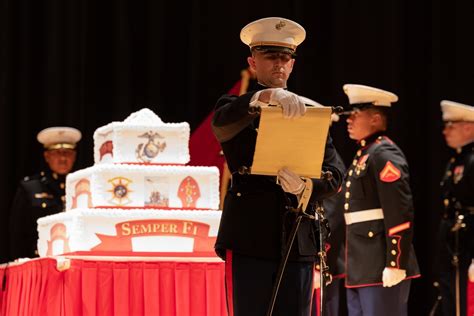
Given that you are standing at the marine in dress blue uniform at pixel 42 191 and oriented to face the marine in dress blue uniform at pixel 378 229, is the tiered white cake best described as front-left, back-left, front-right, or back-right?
front-right

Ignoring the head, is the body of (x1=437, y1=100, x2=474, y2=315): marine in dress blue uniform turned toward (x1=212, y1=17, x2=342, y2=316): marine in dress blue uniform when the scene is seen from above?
no

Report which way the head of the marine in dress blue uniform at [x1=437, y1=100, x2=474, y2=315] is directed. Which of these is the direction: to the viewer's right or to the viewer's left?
to the viewer's left

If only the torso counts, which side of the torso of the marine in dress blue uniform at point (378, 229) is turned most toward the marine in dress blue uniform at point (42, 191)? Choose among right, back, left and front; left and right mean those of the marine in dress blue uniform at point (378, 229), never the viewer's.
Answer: front

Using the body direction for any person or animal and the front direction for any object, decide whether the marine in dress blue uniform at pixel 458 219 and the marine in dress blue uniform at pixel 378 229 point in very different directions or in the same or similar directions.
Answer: same or similar directions

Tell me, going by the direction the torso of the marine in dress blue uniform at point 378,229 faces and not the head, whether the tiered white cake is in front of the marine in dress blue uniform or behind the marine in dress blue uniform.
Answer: in front

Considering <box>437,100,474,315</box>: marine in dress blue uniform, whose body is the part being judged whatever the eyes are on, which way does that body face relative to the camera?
to the viewer's left

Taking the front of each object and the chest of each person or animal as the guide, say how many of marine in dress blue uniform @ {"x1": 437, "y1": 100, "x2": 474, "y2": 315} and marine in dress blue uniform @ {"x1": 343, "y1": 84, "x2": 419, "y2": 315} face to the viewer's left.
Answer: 2

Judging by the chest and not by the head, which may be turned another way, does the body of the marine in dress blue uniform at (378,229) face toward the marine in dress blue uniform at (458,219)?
no

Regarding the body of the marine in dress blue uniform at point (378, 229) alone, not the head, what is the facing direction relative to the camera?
to the viewer's left

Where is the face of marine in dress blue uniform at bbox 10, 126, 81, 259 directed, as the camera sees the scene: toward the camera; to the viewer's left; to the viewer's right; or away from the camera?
toward the camera

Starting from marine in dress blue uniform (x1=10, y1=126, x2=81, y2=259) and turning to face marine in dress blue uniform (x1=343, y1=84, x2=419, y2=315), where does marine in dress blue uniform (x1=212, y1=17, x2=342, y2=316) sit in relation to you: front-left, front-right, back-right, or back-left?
front-right

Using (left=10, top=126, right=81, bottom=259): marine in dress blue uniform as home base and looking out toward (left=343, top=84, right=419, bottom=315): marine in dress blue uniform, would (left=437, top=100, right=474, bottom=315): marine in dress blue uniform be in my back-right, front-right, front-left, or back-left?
front-left

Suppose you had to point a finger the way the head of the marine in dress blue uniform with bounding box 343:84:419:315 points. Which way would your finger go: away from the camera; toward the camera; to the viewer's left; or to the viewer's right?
to the viewer's left

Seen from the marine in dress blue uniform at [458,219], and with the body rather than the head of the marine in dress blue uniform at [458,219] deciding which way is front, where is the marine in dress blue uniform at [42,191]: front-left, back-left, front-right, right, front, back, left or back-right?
front
